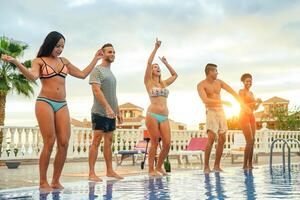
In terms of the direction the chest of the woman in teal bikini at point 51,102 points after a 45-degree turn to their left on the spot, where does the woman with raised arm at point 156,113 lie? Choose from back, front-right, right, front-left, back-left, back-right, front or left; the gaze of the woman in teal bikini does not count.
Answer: front-left

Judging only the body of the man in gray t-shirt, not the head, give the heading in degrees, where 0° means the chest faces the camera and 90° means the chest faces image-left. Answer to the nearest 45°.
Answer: approximately 315°

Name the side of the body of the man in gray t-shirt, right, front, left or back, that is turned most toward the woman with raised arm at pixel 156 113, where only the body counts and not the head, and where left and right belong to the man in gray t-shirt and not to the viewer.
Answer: left

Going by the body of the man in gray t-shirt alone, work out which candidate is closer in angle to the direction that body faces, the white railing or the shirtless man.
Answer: the shirtless man

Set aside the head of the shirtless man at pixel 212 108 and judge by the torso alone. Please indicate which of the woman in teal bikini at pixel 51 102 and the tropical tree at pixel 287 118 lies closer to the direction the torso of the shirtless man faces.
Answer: the woman in teal bikini

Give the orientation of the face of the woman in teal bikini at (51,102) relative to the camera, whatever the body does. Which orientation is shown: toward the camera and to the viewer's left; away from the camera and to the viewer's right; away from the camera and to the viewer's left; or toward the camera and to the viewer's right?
toward the camera and to the viewer's right

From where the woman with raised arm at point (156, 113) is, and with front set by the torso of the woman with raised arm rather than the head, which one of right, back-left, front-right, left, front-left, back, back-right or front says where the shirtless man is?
left

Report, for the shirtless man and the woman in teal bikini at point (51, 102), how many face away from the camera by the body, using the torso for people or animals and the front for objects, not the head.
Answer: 0

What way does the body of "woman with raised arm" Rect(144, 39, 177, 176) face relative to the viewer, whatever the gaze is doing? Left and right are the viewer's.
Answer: facing the viewer and to the right of the viewer

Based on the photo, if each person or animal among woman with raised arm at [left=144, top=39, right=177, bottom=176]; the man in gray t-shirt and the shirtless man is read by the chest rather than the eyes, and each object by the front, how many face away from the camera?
0

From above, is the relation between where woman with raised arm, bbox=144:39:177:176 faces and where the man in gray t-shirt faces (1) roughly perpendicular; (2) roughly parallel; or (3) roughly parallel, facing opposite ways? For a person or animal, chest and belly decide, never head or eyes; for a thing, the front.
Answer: roughly parallel
